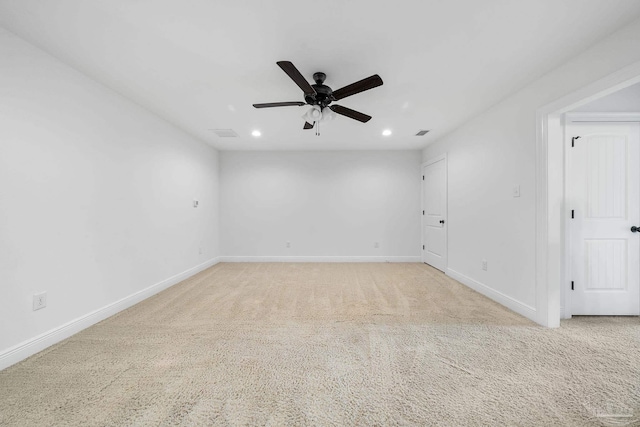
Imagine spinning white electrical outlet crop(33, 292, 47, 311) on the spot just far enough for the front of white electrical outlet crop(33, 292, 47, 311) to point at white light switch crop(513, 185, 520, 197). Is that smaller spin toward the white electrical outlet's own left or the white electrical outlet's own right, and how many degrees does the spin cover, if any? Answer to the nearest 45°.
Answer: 0° — it already faces it

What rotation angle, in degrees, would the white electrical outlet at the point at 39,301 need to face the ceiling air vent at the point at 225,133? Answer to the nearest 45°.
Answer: approximately 90° to its left

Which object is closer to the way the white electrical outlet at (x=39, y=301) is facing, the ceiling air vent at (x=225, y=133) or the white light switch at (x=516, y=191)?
the white light switch

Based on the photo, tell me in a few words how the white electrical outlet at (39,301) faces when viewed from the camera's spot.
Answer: facing the viewer and to the right of the viewer

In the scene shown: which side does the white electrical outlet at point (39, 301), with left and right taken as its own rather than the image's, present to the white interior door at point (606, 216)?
front
